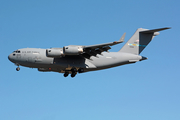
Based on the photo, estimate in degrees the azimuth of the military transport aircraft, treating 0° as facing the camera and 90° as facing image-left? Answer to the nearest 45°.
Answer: approximately 90°
